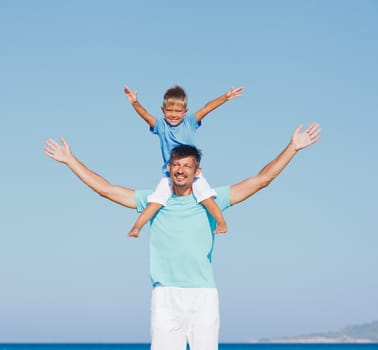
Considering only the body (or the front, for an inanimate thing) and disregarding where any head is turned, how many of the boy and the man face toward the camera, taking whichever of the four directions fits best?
2

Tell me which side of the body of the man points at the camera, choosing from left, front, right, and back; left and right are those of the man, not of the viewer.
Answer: front

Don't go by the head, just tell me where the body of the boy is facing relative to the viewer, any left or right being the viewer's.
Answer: facing the viewer
